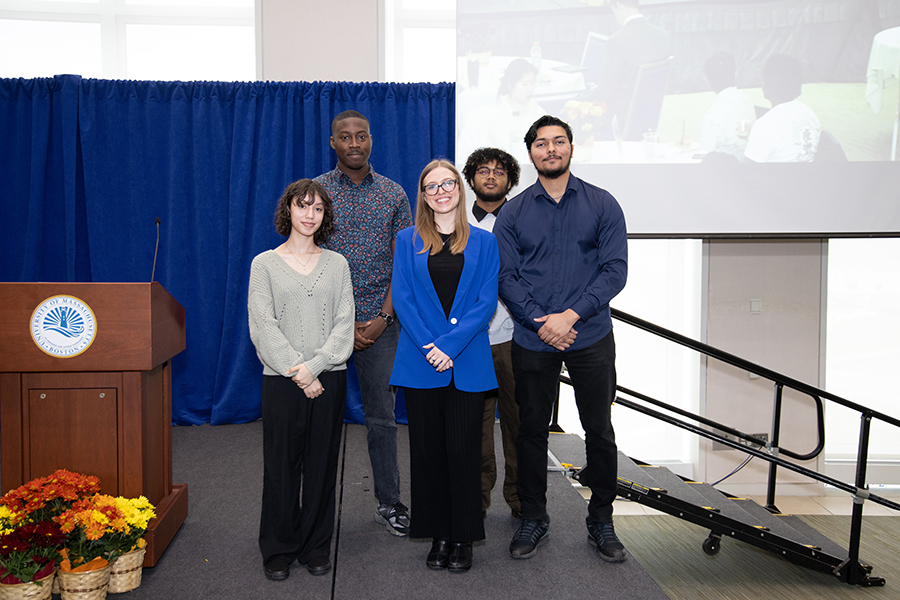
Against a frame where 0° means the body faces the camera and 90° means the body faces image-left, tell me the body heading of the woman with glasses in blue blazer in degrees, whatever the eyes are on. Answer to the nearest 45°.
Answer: approximately 0°

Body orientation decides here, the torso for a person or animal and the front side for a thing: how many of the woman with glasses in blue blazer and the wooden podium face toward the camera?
2

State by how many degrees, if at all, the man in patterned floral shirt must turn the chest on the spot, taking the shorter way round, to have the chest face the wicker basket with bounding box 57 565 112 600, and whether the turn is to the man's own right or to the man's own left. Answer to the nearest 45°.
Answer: approximately 45° to the man's own right

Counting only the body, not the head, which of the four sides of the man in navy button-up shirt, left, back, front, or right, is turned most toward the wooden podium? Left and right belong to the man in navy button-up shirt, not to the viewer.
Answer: right

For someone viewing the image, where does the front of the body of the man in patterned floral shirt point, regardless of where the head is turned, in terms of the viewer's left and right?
facing the viewer

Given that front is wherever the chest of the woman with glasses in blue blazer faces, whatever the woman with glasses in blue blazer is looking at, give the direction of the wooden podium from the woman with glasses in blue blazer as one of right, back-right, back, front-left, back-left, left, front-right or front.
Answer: right

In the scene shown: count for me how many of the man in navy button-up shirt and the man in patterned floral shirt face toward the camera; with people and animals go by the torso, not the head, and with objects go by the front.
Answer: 2

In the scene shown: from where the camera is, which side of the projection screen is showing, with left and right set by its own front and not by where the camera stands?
front
